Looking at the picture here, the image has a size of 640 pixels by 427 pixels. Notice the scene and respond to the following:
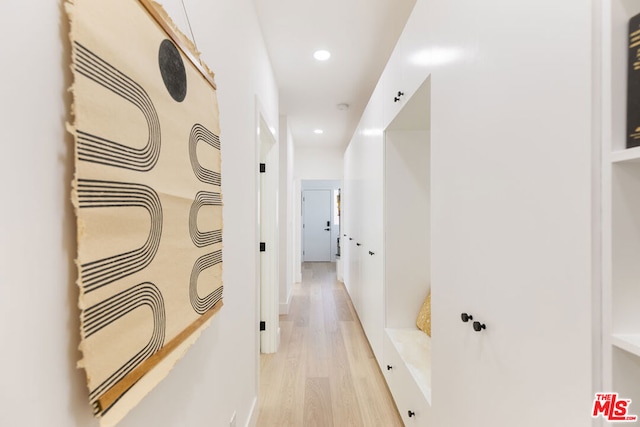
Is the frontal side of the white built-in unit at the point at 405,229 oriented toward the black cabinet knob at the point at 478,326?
no

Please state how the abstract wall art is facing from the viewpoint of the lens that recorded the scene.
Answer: facing the viewer and to the right of the viewer

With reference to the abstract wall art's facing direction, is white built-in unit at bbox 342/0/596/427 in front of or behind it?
in front

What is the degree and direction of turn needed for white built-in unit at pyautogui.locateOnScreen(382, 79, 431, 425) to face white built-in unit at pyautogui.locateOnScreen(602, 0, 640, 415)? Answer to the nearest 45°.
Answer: approximately 90° to its left

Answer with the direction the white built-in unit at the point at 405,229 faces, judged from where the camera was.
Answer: facing to the left of the viewer

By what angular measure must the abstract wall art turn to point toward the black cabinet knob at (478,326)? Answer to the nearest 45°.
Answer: approximately 45° to its left

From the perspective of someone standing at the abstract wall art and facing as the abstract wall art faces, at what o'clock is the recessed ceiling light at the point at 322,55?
The recessed ceiling light is roughly at 9 o'clock from the abstract wall art.

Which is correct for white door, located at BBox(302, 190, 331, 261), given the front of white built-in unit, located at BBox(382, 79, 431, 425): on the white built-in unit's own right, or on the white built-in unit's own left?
on the white built-in unit's own right

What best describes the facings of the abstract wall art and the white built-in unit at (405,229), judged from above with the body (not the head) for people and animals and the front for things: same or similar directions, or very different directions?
very different directions

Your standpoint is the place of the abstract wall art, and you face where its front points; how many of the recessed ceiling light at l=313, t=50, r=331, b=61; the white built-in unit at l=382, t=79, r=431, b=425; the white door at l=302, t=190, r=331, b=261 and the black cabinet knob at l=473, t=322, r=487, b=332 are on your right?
0

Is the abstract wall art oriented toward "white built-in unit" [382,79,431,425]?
no

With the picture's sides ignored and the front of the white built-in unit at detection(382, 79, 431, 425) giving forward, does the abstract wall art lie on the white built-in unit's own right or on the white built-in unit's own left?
on the white built-in unit's own left

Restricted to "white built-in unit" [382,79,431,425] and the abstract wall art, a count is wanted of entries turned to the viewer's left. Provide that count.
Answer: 1
